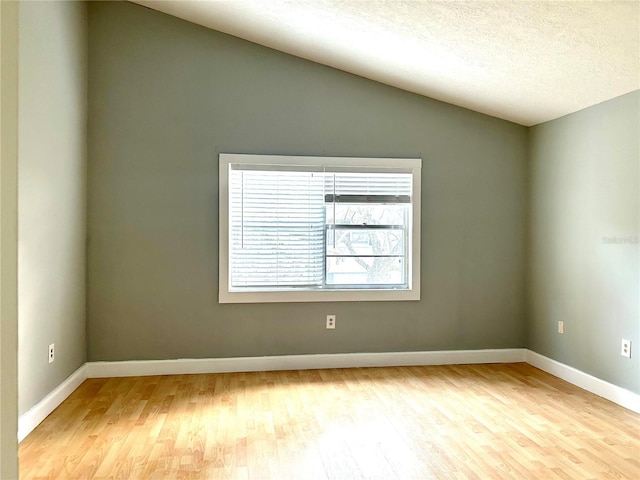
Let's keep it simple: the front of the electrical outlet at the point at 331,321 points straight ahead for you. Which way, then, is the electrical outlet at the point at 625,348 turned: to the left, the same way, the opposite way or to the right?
to the right

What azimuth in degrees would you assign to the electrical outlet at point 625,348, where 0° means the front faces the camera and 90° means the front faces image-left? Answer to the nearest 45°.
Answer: approximately 45°

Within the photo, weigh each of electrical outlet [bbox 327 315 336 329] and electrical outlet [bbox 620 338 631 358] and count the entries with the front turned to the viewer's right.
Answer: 0

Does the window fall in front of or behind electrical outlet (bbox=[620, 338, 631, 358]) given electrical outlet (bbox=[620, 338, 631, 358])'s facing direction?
in front

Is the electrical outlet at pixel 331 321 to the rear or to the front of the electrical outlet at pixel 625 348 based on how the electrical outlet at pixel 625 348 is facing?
to the front

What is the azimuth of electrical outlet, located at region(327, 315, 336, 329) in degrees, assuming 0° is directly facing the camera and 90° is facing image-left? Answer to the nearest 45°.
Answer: approximately 0°

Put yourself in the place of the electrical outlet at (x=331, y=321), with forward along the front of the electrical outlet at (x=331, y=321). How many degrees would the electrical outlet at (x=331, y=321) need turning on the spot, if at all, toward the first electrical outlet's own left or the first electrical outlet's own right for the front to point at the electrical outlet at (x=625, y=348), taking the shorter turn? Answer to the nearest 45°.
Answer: approximately 90° to the first electrical outlet's own left
